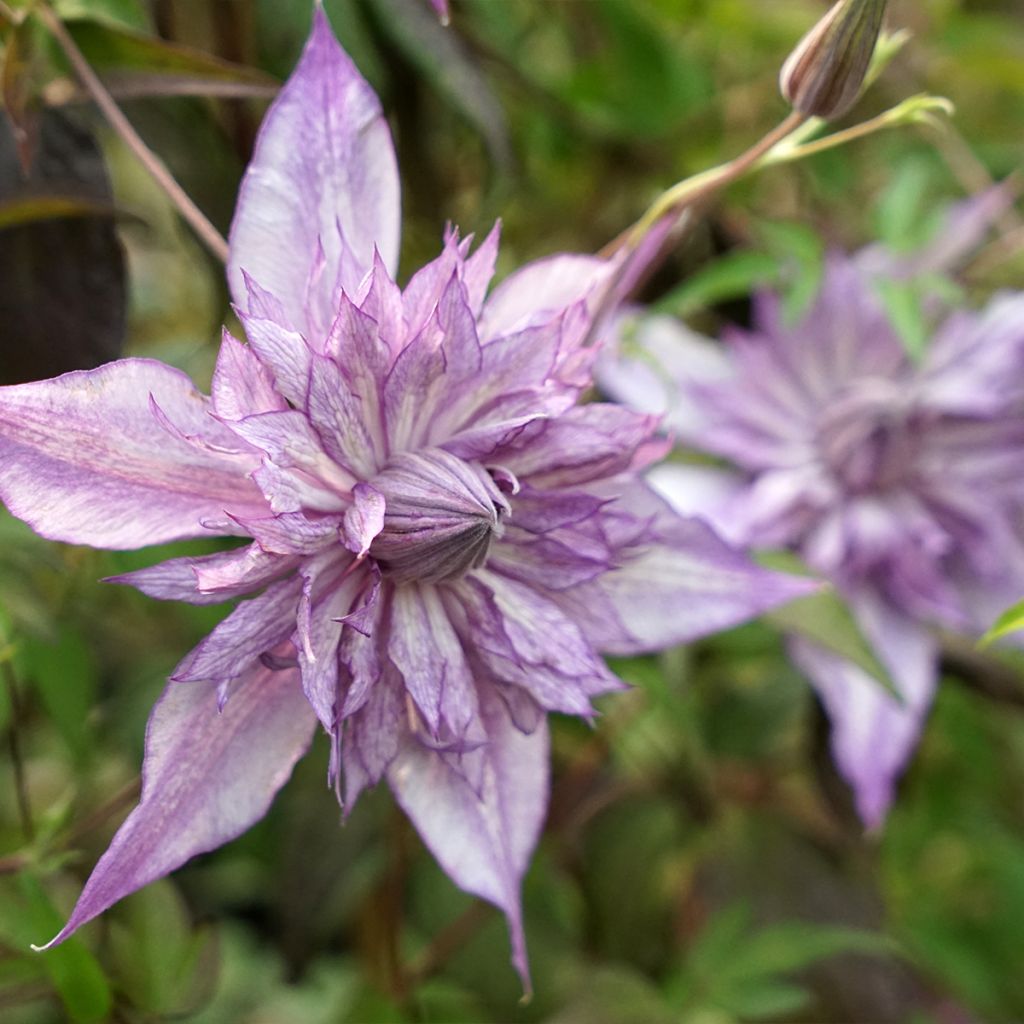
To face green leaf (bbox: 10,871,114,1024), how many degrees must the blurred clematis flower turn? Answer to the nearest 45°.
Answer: approximately 45° to its right

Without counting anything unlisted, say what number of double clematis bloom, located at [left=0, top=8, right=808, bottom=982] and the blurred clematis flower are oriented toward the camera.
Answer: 2

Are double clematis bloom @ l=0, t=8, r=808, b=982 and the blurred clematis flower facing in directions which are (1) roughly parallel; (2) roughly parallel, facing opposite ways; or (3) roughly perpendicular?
roughly parallel

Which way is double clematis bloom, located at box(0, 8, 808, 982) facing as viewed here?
toward the camera

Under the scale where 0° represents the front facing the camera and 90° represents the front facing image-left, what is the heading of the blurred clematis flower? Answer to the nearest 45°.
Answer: approximately 0°
